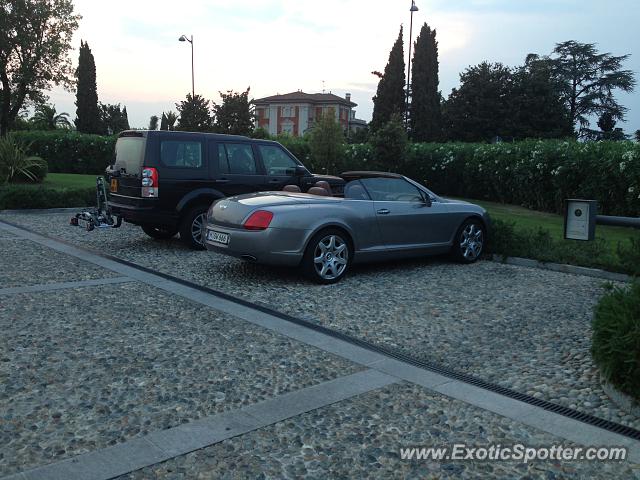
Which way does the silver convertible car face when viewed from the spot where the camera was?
facing away from the viewer and to the right of the viewer

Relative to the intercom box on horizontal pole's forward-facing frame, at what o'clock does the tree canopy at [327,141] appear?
The tree canopy is roughly at 5 o'clock from the intercom box on horizontal pole.

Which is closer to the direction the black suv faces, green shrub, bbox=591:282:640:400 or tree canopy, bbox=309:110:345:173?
the tree canopy

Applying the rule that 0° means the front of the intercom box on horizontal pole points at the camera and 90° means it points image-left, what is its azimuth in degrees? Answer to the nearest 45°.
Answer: approximately 0°

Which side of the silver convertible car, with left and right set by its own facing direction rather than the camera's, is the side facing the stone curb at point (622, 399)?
right

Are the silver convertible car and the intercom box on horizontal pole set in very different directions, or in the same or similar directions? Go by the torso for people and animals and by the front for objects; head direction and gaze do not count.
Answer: very different directions

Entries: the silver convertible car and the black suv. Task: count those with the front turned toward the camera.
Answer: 0

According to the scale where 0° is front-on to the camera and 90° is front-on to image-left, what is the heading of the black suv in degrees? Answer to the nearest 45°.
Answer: approximately 225°

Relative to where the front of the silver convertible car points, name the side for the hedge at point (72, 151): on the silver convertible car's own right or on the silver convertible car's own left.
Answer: on the silver convertible car's own left

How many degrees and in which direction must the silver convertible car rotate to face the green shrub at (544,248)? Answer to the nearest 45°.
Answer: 0° — it already faces it

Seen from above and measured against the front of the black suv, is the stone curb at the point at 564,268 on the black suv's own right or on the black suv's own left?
on the black suv's own right
